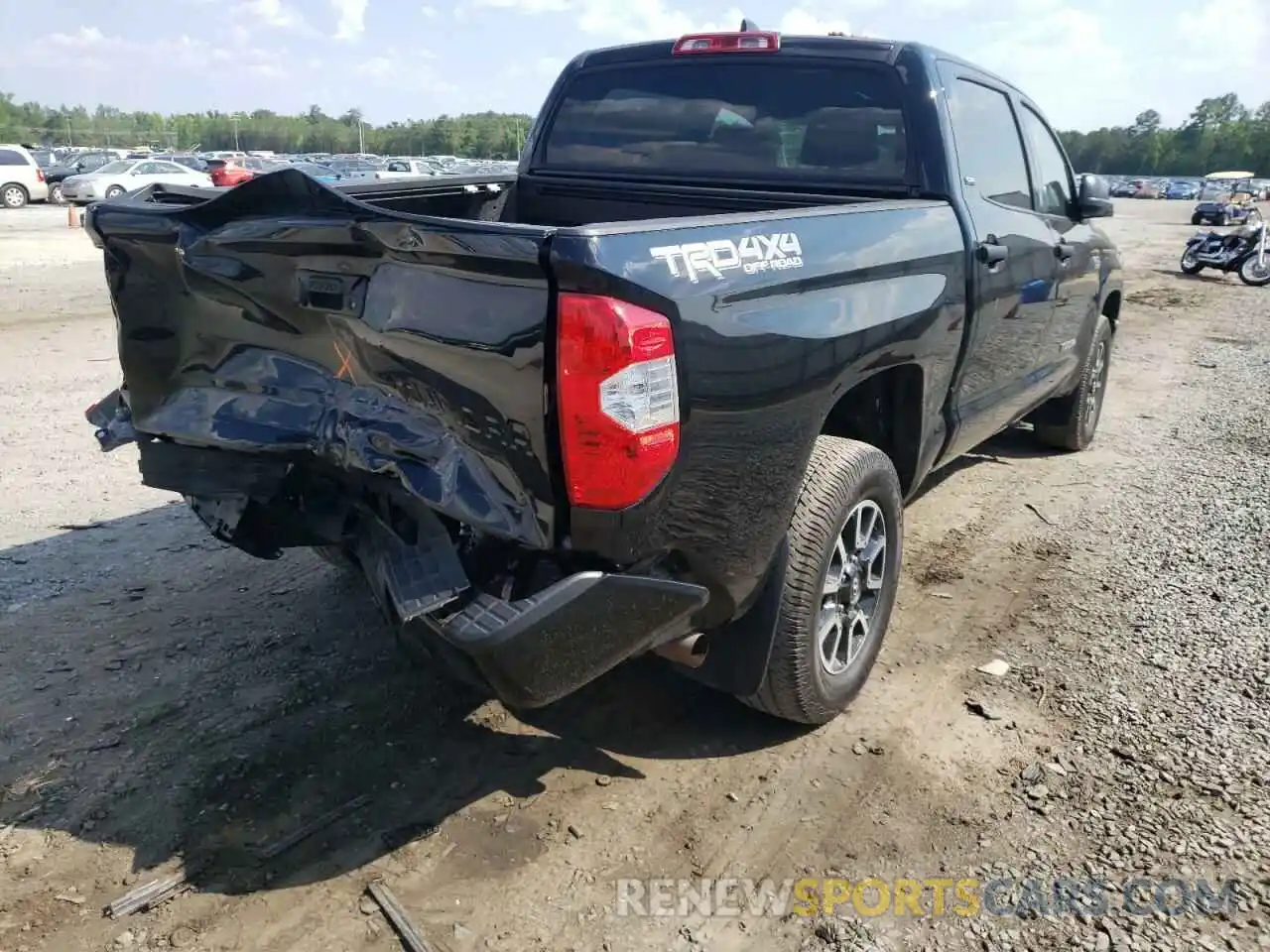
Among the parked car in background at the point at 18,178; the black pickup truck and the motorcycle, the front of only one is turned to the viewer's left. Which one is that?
the parked car in background

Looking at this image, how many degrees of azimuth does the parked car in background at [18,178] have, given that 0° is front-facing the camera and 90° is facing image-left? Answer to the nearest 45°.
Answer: approximately 90°

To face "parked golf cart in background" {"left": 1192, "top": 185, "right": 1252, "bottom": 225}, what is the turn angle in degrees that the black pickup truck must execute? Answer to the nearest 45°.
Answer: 0° — it already faces it

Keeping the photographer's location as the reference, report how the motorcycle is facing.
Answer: facing the viewer and to the right of the viewer

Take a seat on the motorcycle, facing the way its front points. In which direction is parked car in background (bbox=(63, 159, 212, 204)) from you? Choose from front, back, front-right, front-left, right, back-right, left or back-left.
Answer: back-right

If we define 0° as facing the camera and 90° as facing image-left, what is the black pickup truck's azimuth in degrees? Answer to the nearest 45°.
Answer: approximately 225°

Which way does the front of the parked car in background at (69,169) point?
to the viewer's left

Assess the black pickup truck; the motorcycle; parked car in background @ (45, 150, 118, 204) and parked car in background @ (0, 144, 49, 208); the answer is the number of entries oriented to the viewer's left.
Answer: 2

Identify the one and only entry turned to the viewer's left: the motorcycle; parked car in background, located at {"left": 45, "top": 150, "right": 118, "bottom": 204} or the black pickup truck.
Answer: the parked car in background

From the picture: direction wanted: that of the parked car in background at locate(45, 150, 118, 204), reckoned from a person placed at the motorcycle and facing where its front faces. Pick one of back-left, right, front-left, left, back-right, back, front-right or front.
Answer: back-right

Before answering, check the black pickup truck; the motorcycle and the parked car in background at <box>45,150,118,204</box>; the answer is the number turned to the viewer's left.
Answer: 1
